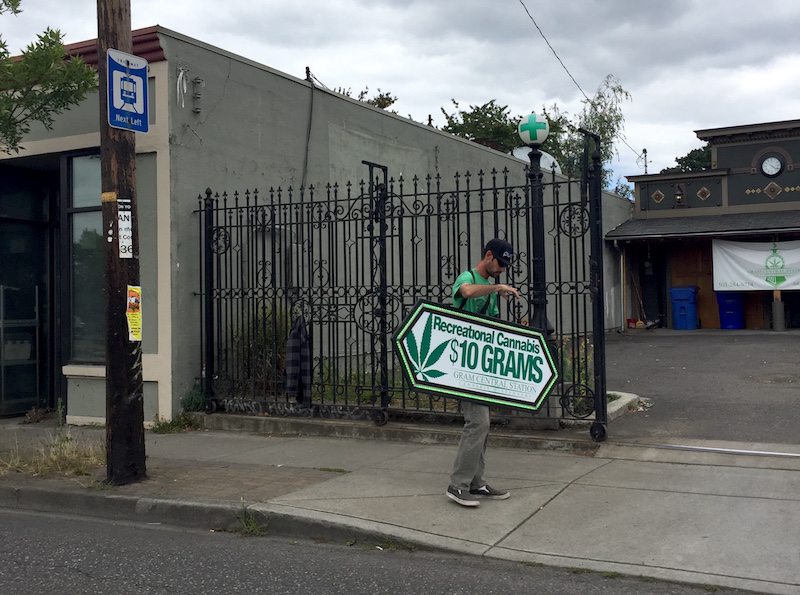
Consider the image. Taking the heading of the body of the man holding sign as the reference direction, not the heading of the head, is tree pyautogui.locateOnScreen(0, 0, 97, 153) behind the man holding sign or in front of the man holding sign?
behind

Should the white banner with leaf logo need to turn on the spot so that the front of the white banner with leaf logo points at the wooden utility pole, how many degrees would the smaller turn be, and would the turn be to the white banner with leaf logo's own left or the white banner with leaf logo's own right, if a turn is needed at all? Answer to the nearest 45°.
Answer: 0° — it already faces it

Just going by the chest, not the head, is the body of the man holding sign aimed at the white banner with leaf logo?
no

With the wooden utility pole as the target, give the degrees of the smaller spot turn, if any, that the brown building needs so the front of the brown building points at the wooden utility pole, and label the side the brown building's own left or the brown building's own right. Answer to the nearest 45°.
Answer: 0° — it already faces it

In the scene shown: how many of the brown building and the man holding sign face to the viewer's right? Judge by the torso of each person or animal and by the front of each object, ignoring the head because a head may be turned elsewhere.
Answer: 1

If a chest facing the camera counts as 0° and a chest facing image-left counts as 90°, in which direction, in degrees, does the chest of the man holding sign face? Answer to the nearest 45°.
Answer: approximately 270°

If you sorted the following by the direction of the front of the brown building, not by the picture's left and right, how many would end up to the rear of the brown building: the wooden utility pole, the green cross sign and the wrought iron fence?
0

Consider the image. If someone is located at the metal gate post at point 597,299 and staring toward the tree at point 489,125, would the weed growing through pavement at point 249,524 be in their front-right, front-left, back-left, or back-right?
back-left

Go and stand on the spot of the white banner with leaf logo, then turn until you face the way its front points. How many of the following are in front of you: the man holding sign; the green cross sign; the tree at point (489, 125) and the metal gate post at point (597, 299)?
3

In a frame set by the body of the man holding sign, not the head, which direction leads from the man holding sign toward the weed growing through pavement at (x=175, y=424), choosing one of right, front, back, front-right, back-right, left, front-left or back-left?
back-left

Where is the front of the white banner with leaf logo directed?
toward the camera

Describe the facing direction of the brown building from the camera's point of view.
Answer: facing the viewer

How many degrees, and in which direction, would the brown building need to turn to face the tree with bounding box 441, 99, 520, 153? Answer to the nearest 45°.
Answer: approximately 135° to its right

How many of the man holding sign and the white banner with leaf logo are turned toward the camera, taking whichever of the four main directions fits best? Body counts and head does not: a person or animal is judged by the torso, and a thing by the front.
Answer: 1

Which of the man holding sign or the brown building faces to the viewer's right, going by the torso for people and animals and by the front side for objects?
the man holding sign
